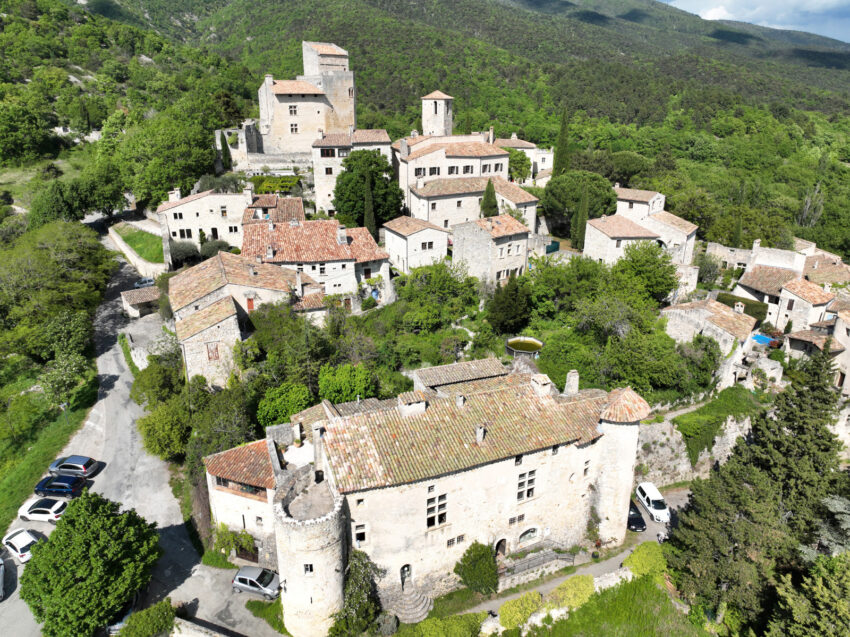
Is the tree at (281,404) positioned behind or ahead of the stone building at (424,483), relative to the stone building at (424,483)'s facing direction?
behind

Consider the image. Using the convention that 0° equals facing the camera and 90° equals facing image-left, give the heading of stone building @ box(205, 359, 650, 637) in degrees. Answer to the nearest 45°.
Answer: approximately 315°

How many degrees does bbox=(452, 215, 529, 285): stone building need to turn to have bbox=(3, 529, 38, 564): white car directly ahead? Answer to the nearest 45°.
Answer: approximately 90° to its right

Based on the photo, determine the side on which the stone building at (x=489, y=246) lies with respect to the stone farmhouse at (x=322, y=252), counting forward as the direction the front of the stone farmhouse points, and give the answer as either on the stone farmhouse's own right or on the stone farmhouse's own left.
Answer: on the stone farmhouse's own left

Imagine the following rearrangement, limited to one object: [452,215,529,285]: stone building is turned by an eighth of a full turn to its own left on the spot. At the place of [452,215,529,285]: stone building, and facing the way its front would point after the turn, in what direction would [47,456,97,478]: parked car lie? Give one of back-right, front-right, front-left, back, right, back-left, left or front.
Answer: back-right

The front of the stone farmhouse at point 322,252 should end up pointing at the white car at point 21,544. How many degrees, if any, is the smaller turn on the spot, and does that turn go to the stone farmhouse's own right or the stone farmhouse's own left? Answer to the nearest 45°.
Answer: approximately 45° to the stone farmhouse's own right

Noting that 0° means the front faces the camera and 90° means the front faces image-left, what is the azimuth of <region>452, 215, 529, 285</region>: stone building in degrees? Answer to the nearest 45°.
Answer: approximately 315°

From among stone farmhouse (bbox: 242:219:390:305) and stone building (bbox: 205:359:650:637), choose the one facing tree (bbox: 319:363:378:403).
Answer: the stone farmhouse

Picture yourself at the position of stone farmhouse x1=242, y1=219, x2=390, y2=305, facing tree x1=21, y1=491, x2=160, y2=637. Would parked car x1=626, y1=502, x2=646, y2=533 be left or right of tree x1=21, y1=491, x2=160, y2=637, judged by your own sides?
left
